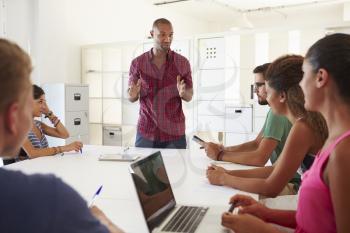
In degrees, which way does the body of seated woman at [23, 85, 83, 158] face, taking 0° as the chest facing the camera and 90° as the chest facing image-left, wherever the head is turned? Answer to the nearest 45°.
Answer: approximately 270°

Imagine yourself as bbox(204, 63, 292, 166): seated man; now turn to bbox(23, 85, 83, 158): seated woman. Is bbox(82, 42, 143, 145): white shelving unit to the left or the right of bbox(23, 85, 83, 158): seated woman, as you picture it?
right

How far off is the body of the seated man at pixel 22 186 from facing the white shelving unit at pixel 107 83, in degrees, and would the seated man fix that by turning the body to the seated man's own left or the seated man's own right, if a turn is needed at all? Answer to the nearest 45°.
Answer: approximately 45° to the seated man's own left

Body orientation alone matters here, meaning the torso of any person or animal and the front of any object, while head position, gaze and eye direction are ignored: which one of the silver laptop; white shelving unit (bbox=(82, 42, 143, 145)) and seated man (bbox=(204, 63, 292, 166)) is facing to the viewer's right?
the silver laptop

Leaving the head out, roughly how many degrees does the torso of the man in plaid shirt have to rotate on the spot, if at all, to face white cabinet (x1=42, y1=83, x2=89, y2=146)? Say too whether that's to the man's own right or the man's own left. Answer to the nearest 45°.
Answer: approximately 135° to the man's own right

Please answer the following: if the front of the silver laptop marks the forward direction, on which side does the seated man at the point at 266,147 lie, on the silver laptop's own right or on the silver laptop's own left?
on the silver laptop's own left

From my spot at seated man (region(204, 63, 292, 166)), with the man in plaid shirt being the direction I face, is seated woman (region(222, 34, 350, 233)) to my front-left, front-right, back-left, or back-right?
back-left

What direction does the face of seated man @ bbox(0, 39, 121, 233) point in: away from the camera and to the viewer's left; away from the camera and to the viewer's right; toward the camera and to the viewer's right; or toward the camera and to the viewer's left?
away from the camera and to the viewer's right

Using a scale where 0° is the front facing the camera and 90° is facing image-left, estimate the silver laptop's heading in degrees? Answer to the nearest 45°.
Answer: approximately 270°

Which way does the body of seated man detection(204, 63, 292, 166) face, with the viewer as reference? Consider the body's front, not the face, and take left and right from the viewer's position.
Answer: facing to the left of the viewer

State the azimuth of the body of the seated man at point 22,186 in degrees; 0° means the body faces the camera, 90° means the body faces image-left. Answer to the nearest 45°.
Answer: approximately 225°

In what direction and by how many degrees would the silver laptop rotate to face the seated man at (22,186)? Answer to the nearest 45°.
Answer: approximately 90° to its right
